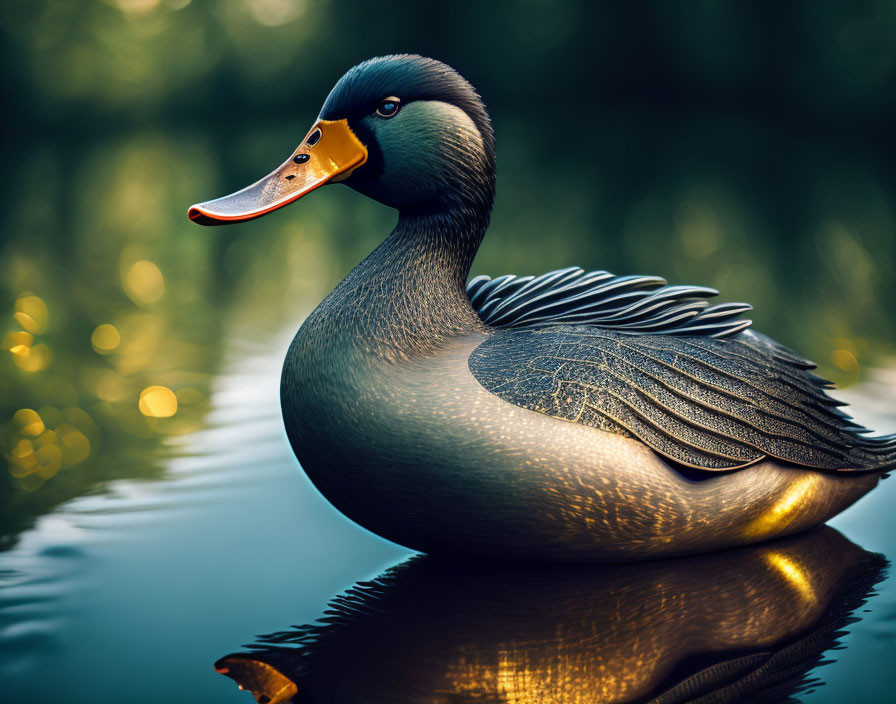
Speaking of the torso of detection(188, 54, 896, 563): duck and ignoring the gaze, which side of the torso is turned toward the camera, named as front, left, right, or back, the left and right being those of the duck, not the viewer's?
left
